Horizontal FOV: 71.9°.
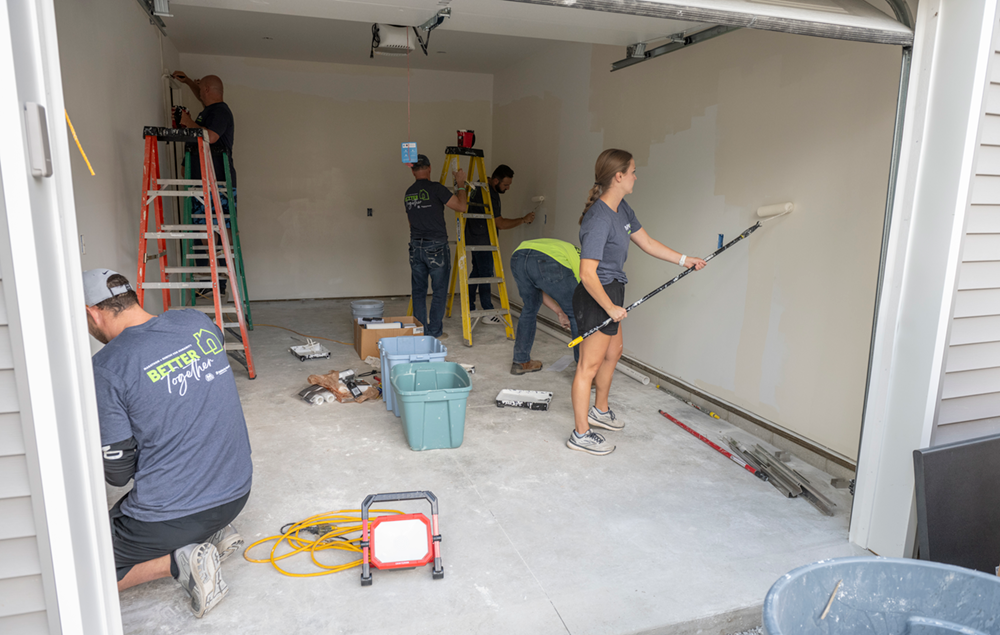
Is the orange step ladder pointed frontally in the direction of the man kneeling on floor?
yes

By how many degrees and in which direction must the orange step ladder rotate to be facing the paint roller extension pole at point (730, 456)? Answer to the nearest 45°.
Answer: approximately 45° to its left

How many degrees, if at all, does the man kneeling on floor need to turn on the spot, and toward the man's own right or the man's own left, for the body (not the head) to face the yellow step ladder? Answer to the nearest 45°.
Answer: approximately 90° to the man's own right

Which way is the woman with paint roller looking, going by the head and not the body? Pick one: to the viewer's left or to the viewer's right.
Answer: to the viewer's right

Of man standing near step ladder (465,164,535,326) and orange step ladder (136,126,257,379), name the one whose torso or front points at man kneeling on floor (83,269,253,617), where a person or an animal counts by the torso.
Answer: the orange step ladder

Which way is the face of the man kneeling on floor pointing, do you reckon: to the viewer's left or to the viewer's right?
to the viewer's left
